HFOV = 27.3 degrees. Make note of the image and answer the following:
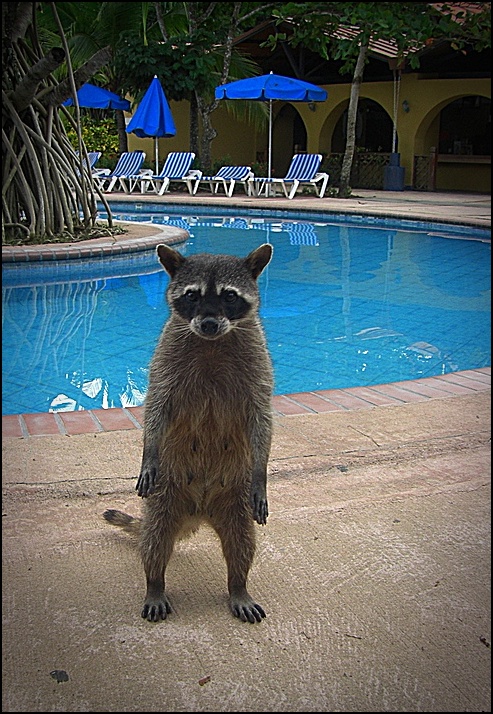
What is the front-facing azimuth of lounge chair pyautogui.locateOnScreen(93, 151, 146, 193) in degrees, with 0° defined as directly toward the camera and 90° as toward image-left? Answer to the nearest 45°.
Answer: approximately 45°

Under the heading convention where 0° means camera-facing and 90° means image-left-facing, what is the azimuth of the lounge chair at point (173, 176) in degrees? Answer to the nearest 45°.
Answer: approximately 45°

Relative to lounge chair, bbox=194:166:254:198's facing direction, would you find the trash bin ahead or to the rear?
to the rear

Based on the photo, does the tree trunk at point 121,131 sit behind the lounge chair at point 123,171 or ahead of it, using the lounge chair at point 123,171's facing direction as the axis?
behind

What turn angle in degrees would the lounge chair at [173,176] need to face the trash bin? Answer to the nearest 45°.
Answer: approximately 135° to its left

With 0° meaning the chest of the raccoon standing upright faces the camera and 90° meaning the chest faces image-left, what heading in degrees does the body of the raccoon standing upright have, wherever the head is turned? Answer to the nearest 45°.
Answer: approximately 0°

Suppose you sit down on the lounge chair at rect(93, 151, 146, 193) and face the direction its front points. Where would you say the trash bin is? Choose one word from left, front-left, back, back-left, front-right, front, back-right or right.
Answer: back-left
